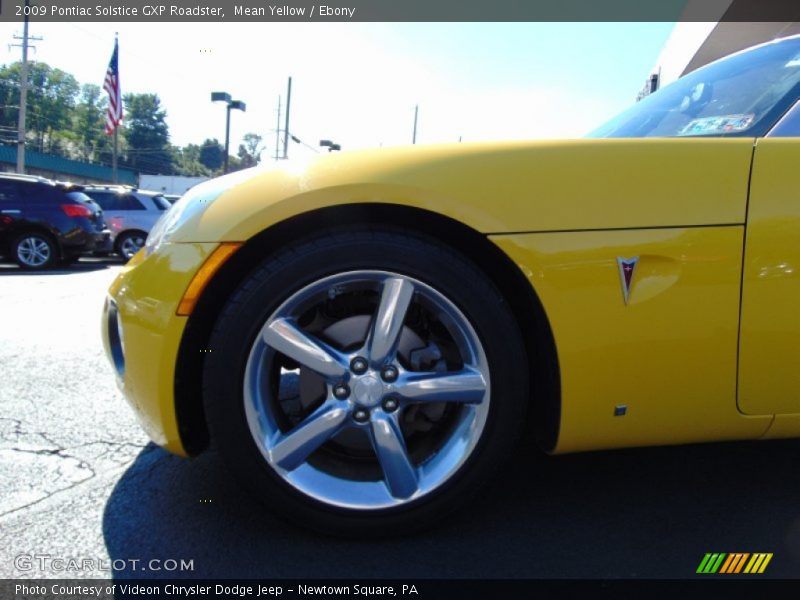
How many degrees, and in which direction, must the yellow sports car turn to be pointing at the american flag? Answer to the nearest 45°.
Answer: approximately 45° to its right

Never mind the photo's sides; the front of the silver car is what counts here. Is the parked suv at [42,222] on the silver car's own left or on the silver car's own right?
on the silver car's own left

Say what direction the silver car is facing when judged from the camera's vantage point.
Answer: facing to the left of the viewer

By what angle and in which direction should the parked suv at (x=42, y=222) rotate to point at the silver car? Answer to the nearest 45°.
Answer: approximately 135° to its right

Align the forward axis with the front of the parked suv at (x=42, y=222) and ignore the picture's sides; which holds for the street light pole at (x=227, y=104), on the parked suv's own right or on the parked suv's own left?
on the parked suv's own right

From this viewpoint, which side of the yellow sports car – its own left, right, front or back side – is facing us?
left

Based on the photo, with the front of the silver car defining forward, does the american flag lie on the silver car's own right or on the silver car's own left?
on the silver car's own right

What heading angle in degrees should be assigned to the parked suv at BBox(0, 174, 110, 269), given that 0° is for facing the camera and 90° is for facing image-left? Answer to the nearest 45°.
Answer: approximately 90°
